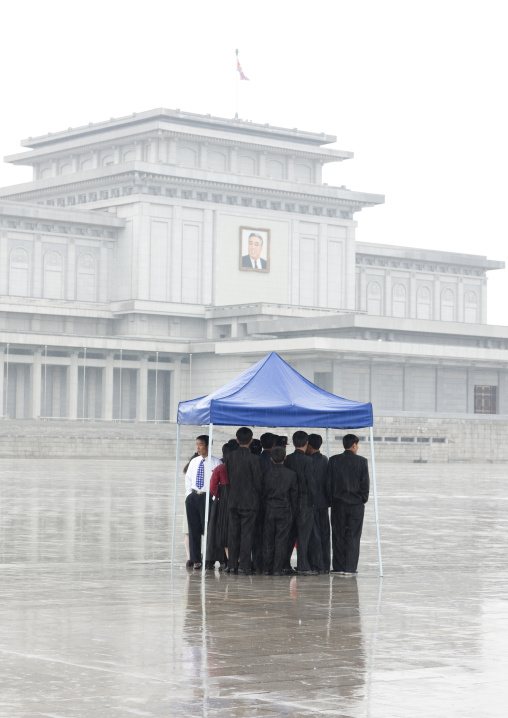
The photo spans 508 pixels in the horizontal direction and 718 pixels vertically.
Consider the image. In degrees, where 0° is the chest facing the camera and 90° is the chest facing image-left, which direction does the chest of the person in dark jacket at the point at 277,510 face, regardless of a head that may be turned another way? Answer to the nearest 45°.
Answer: approximately 180°

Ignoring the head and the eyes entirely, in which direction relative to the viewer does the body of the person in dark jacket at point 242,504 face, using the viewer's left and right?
facing away from the viewer

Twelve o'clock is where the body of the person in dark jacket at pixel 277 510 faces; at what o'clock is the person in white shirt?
The person in white shirt is roughly at 10 o'clock from the person in dark jacket.

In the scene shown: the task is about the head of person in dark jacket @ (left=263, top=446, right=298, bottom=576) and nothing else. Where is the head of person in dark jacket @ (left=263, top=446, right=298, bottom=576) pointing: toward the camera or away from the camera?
away from the camera

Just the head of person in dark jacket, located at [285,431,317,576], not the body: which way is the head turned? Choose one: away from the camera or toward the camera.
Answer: away from the camera

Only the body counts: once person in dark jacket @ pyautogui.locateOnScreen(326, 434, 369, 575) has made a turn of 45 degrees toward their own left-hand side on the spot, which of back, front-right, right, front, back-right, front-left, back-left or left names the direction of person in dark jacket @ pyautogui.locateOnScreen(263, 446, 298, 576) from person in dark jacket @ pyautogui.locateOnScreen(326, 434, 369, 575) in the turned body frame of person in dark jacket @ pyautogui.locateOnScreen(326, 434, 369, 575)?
front-left

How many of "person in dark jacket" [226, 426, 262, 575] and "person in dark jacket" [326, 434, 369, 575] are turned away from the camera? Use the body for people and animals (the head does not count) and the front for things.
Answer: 2

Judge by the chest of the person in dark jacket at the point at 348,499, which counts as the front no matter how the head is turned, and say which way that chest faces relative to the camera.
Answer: away from the camera
